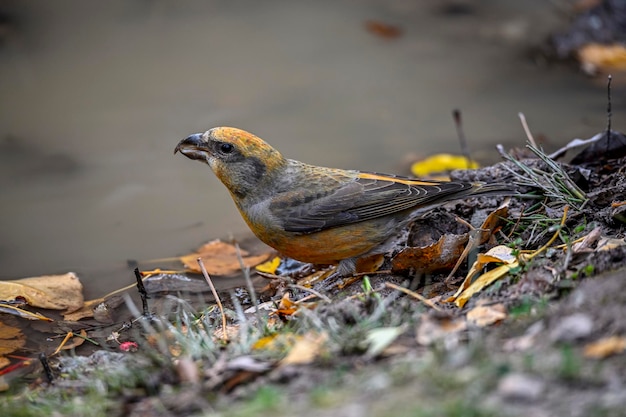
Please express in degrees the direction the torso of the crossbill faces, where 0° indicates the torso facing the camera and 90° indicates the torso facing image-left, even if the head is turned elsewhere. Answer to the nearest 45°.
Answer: approximately 90°

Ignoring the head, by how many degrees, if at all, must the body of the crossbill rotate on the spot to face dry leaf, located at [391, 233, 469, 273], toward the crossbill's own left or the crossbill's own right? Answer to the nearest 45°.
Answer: approximately 135° to the crossbill's own left

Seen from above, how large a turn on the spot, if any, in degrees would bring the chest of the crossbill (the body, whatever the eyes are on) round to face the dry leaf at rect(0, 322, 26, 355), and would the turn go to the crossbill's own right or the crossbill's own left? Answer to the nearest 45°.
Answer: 0° — it already faces it

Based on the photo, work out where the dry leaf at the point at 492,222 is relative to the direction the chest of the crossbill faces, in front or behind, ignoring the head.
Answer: behind

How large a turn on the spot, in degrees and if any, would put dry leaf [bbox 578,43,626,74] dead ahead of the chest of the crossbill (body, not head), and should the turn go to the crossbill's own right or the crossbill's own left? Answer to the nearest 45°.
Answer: approximately 135° to the crossbill's own right
